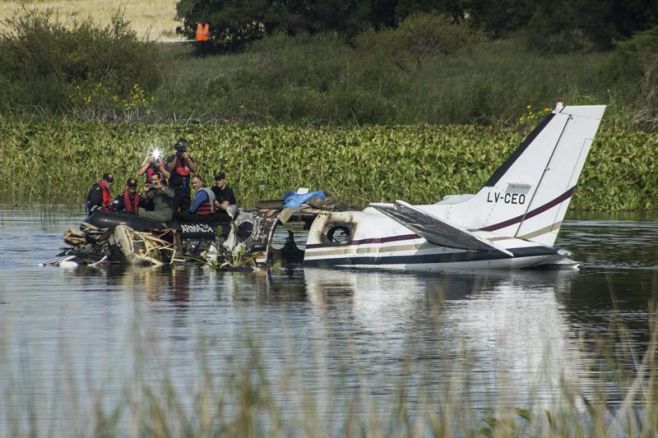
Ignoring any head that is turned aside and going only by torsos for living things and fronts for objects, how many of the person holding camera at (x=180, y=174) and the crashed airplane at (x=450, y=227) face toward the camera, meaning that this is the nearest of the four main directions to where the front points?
1

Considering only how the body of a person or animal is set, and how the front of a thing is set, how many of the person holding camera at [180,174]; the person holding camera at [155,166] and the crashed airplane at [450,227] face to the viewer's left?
1

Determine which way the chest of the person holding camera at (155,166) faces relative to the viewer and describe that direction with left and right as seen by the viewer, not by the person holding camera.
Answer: facing the viewer

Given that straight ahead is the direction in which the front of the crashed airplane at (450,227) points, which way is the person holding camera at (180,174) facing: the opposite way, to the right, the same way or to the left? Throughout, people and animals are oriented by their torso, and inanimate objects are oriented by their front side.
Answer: to the left

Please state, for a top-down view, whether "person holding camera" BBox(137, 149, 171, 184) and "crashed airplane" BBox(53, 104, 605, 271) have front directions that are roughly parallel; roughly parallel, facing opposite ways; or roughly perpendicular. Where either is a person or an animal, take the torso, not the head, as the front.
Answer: roughly perpendicular

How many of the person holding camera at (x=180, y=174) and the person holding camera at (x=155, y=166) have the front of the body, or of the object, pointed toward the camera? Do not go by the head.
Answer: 2

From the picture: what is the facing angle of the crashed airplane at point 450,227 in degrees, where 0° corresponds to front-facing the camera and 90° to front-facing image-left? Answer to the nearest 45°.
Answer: approximately 90°

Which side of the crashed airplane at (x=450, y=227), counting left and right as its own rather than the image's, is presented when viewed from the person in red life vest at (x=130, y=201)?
front

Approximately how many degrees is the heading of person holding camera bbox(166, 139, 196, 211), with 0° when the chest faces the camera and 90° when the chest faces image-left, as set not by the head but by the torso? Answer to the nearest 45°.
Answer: approximately 0°

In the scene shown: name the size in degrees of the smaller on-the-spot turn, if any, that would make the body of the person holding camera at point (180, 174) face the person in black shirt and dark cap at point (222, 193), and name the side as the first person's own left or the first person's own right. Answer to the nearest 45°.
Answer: approximately 45° to the first person's own left

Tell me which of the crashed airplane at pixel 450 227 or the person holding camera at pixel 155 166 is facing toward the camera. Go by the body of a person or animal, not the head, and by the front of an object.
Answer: the person holding camera
